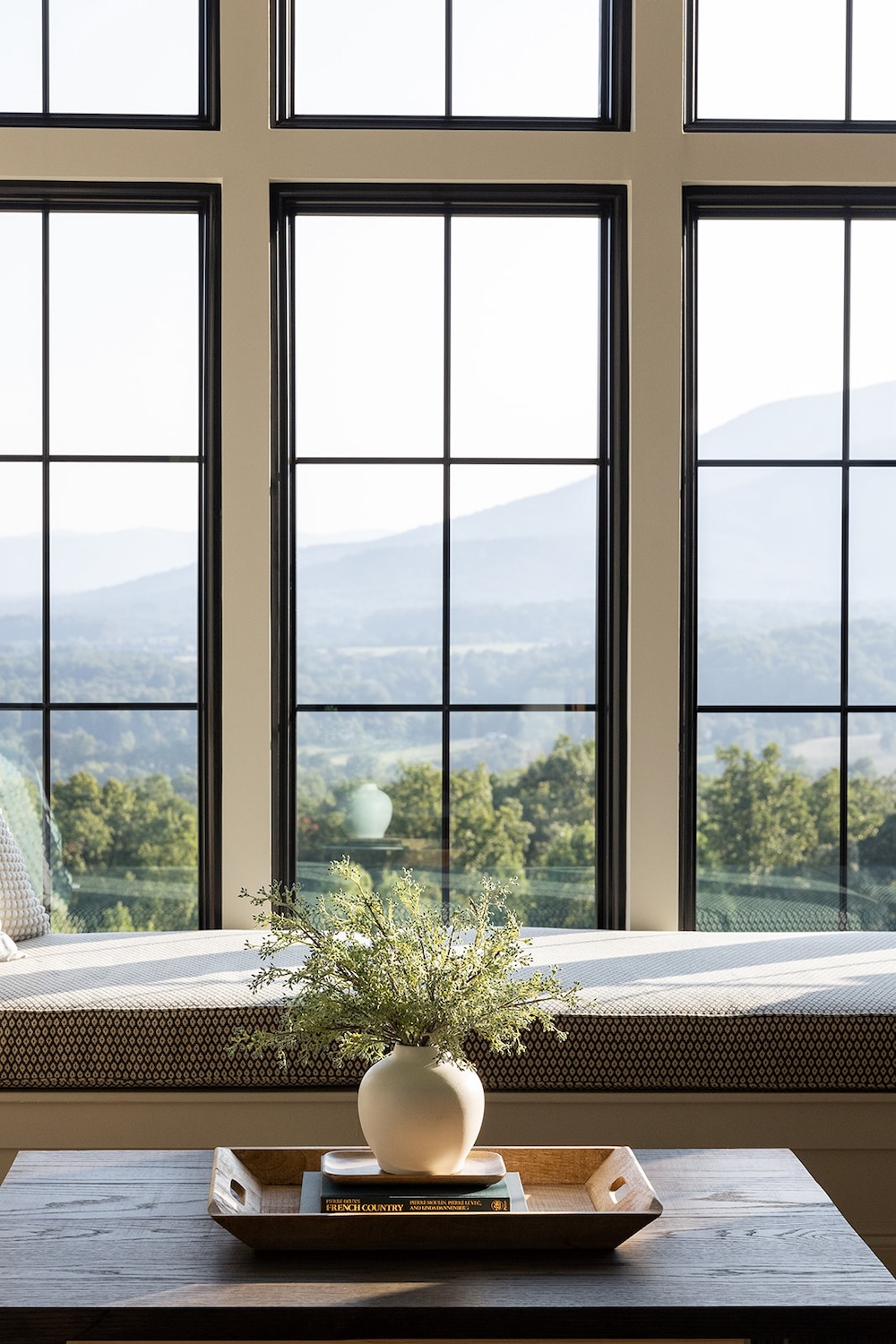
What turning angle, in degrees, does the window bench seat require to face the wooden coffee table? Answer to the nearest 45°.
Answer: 0° — it already faces it

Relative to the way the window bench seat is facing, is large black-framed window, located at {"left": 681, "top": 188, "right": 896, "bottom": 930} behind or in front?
behind

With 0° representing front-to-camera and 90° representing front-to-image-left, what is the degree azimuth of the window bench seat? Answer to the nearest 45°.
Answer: approximately 0°

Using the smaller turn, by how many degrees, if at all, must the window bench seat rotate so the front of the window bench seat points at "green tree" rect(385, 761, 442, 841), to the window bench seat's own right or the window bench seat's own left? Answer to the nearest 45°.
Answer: approximately 180°

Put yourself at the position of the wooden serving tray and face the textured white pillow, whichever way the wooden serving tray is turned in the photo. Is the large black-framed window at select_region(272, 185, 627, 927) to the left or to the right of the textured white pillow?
right
